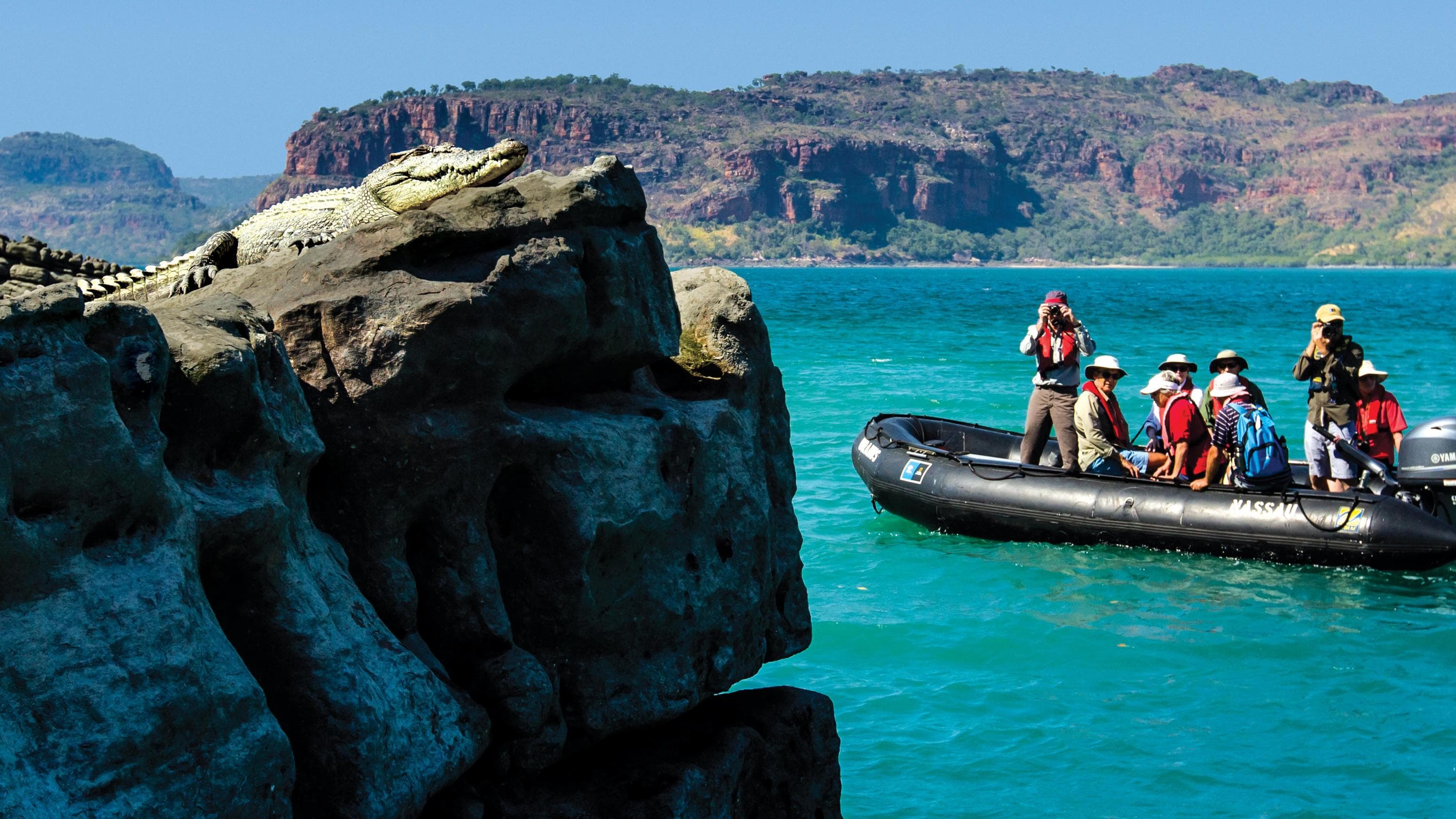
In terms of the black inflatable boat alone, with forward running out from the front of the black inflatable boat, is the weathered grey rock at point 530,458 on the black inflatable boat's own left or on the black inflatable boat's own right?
on the black inflatable boat's own left

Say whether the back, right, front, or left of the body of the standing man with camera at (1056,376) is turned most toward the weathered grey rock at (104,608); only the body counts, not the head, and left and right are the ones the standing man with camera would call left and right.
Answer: front

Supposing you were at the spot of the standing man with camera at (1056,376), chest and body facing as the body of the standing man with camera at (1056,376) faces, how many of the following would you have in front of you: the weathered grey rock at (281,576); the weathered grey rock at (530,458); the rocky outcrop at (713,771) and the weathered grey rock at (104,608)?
4

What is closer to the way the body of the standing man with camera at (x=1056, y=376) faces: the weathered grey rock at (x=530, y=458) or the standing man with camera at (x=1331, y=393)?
the weathered grey rock

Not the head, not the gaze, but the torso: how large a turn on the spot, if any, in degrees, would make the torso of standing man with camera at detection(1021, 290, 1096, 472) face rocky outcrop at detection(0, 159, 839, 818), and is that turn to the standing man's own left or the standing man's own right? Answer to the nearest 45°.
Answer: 0° — they already face it

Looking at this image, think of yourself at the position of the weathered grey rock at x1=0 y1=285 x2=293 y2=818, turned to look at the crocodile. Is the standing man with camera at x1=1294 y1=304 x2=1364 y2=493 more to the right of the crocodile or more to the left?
right

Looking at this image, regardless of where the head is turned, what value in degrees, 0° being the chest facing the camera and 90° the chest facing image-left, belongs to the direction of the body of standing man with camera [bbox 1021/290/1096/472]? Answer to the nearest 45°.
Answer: approximately 0°

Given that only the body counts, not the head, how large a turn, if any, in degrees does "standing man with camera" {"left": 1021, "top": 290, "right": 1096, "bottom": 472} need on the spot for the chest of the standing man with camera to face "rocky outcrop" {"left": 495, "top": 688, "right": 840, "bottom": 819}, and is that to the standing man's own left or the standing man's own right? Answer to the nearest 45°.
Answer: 0° — they already face it

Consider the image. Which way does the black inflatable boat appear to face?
to the viewer's left

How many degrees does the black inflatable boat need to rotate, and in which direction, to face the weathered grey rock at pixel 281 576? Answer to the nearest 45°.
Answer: approximately 90° to its left

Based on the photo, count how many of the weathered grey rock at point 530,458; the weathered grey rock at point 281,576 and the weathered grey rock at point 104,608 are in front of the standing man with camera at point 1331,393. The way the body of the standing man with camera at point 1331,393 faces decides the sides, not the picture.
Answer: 3

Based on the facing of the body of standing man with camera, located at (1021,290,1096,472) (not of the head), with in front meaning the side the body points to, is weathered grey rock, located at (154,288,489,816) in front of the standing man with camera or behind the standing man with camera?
in front

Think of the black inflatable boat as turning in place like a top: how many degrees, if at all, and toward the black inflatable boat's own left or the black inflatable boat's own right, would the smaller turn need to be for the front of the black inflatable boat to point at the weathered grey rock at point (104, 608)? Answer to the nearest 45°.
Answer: approximately 90° to the black inflatable boat's own left
